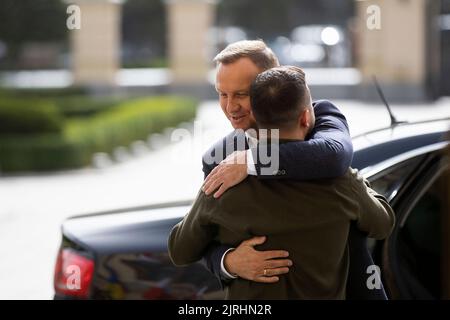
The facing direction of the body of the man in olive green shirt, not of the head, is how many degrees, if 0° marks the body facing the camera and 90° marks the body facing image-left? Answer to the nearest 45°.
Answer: approximately 180°

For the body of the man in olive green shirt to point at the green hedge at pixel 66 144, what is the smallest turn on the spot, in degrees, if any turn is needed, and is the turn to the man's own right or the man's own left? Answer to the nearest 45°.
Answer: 0° — they already face it

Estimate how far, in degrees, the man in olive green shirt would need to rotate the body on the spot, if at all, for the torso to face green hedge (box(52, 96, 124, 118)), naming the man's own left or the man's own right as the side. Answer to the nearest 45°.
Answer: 0° — they already face it

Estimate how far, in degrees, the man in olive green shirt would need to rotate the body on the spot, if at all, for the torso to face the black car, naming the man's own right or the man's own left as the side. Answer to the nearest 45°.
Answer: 0° — they already face it
